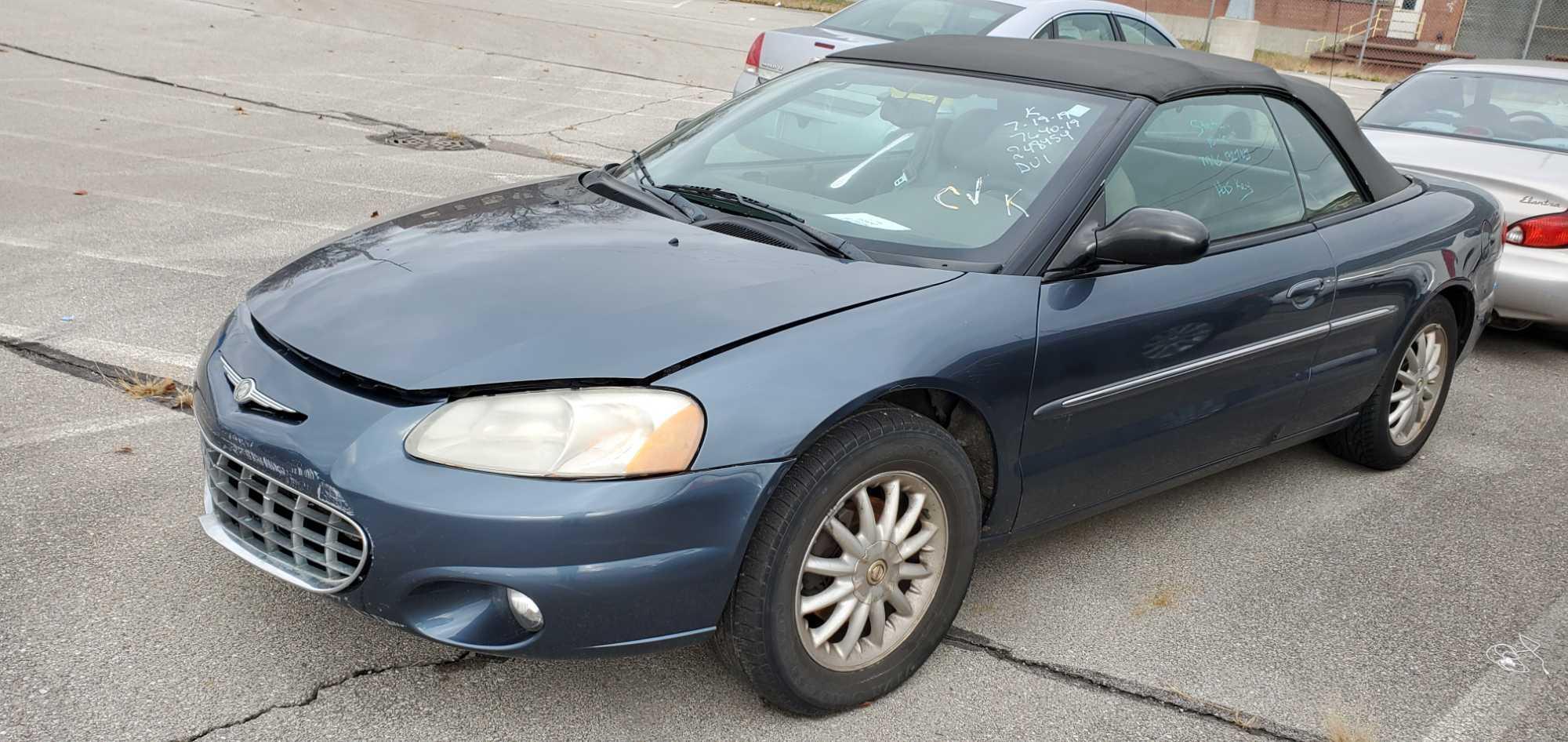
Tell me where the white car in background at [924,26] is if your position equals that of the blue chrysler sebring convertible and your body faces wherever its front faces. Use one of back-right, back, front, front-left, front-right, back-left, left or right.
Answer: back-right

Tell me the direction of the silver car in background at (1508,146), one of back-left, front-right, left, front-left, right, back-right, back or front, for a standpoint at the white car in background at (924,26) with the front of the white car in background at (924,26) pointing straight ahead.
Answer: right

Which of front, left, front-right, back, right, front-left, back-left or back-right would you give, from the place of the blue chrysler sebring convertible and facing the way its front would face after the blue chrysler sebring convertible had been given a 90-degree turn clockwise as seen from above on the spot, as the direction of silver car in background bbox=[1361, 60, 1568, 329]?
right

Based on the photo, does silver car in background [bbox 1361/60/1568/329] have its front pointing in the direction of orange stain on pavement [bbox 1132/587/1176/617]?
no

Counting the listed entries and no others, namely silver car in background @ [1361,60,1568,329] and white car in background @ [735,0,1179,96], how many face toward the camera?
0

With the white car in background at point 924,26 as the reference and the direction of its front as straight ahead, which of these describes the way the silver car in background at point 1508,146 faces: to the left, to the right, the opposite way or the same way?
the same way

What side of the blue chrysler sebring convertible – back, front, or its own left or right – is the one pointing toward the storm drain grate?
right

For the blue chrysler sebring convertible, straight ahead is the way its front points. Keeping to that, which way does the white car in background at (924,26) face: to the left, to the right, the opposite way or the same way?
the opposite way

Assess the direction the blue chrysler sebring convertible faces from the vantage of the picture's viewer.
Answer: facing the viewer and to the left of the viewer

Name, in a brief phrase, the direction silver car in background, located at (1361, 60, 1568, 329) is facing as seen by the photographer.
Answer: facing away from the viewer and to the right of the viewer

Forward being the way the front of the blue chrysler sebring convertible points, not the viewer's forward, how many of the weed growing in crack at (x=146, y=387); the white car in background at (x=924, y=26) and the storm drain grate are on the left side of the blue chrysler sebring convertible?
0

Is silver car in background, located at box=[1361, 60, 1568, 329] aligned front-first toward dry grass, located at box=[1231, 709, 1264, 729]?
no

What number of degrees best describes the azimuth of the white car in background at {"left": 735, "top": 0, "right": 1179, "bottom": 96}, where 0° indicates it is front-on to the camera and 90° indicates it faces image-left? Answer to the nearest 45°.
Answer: approximately 225°

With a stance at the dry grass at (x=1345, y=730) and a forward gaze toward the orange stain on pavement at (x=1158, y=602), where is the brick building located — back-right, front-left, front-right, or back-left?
front-right

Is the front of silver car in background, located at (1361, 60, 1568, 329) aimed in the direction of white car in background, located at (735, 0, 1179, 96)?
no

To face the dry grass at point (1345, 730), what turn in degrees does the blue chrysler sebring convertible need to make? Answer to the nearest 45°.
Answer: approximately 135° to its left

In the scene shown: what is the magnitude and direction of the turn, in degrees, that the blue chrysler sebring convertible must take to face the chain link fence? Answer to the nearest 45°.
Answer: approximately 180°

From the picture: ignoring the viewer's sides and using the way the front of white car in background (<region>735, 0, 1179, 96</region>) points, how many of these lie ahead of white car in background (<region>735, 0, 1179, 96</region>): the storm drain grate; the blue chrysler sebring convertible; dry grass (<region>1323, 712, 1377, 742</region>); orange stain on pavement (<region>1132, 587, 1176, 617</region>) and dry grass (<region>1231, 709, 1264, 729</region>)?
0
